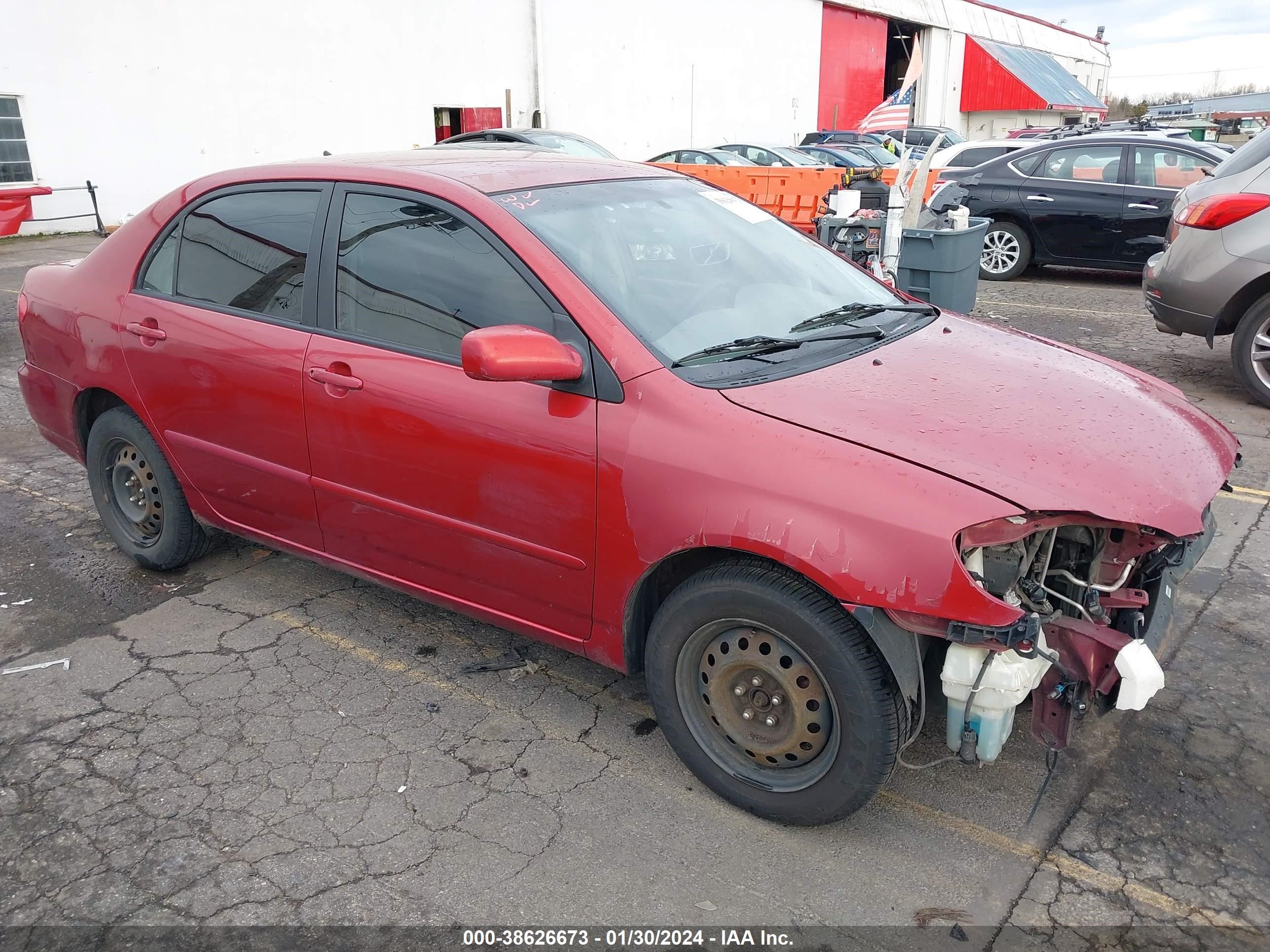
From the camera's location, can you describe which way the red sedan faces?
facing the viewer and to the right of the viewer

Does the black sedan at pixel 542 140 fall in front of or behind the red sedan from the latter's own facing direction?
behind

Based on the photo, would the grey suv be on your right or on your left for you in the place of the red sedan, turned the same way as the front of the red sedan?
on your left

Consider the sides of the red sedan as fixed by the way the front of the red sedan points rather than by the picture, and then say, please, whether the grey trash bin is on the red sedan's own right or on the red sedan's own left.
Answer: on the red sedan's own left

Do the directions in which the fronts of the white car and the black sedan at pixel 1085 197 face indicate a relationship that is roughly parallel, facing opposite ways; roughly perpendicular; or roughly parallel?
roughly parallel

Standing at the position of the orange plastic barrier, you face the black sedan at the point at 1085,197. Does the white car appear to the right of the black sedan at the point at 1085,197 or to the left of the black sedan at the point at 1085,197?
left

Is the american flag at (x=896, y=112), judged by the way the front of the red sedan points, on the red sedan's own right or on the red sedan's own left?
on the red sedan's own left
